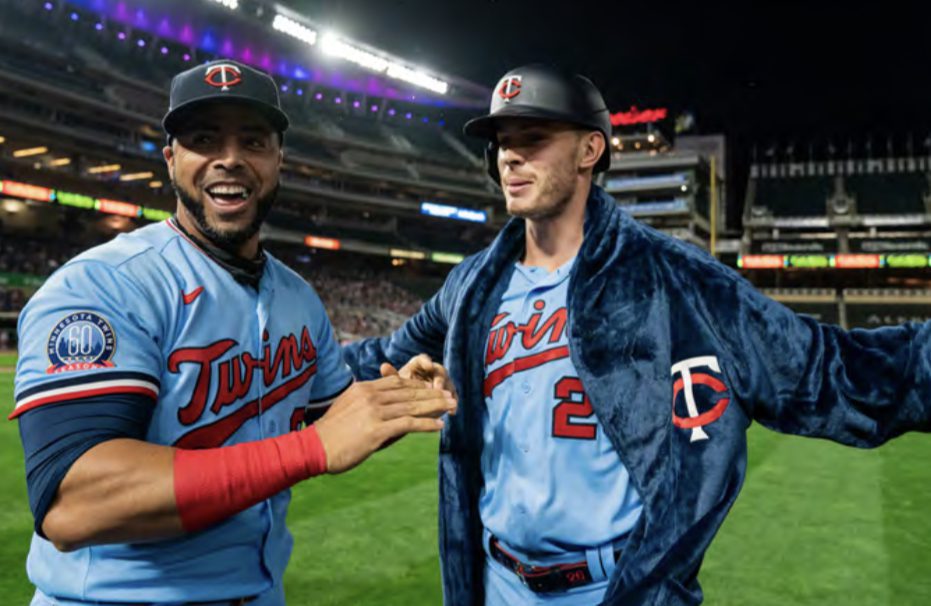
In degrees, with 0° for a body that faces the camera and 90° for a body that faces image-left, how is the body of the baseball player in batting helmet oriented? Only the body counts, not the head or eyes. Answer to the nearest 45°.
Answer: approximately 45°

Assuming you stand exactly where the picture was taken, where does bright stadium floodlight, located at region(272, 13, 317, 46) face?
facing the viewer and to the right of the viewer

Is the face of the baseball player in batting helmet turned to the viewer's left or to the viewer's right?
to the viewer's left

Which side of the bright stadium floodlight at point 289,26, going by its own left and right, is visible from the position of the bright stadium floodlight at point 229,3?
right

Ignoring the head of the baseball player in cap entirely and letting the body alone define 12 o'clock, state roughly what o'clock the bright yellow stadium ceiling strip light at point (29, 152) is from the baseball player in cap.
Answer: The bright yellow stadium ceiling strip light is roughly at 7 o'clock from the baseball player in cap.

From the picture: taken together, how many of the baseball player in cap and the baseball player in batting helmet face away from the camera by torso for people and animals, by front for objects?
0

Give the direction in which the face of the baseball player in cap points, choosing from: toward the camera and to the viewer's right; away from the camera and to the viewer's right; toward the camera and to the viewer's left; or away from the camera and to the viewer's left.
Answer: toward the camera and to the viewer's right

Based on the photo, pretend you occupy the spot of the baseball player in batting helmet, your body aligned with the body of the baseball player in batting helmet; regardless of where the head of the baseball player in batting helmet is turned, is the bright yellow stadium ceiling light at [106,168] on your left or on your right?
on your right

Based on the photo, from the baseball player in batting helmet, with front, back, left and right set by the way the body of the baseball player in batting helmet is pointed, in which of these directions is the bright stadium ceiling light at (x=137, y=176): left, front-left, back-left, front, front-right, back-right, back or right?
right

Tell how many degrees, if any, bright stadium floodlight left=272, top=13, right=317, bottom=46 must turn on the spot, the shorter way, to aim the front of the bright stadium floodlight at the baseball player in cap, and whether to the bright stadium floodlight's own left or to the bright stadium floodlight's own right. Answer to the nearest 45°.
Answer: approximately 45° to the bright stadium floodlight's own right

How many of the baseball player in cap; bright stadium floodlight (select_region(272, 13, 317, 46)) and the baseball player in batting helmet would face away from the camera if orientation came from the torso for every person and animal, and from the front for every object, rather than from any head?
0
